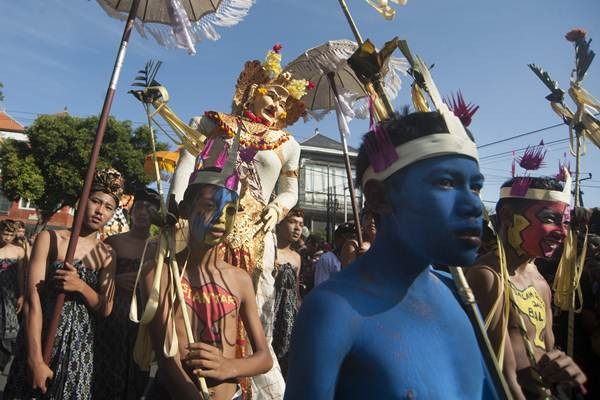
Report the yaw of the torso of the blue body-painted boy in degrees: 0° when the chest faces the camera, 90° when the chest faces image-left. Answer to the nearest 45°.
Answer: approximately 315°

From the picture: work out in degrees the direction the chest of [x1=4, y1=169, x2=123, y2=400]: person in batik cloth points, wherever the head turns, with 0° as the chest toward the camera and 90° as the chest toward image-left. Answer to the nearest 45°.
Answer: approximately 315°

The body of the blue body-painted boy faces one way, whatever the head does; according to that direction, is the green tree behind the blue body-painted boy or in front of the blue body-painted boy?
behind

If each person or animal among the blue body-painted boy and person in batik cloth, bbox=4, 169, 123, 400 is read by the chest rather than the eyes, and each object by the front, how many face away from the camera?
0
